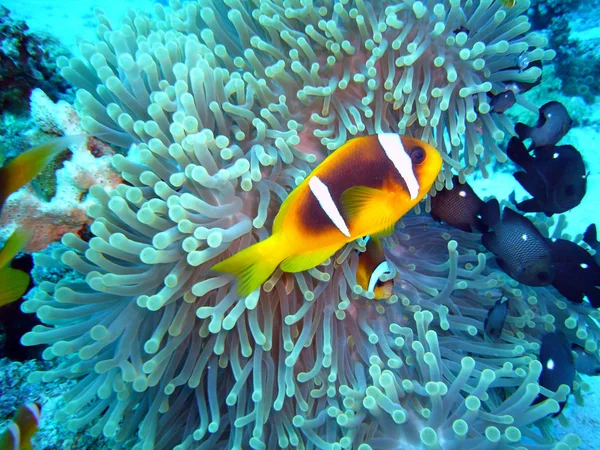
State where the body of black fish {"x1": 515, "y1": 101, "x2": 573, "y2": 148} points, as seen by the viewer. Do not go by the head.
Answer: to the viewer's right

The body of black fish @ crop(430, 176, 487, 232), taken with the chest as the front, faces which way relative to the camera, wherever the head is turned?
to the viewer's left

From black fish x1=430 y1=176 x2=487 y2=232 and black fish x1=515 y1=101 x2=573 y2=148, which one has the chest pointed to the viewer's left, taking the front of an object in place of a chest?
black fish x1=430 y1=176 x2=487 y2=232

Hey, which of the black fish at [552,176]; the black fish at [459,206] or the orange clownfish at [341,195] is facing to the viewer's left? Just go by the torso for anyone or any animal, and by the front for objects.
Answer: the black fish at [459,206]

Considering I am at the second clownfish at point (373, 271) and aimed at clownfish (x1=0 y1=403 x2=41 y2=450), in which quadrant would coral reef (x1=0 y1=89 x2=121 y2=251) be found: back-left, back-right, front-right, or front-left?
front-right

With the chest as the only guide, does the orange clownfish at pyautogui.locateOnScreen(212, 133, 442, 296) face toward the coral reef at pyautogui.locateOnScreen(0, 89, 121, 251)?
no

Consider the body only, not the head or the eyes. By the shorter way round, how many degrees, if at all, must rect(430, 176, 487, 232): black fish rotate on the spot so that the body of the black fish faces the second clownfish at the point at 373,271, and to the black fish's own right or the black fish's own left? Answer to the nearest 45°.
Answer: approximately 45° to the black fish's own left

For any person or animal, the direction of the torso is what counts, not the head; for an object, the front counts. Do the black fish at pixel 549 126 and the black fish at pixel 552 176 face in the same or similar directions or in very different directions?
same or similar directions

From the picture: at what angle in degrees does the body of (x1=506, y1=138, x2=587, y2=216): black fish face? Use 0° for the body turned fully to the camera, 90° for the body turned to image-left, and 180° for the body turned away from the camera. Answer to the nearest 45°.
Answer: approximately 270°

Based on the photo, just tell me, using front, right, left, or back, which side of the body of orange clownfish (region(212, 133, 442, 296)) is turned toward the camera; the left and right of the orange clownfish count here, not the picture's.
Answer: right

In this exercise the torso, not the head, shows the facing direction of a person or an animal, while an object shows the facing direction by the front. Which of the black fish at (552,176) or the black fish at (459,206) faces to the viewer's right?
the black fish at (552,176)

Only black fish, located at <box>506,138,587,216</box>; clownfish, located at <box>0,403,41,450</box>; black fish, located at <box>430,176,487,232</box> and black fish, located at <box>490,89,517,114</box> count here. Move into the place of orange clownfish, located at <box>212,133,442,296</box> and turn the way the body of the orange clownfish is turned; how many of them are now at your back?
1

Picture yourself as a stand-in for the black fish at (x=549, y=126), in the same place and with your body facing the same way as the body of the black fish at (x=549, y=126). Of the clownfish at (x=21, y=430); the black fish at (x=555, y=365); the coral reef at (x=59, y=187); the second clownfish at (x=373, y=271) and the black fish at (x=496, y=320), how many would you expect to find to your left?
0
